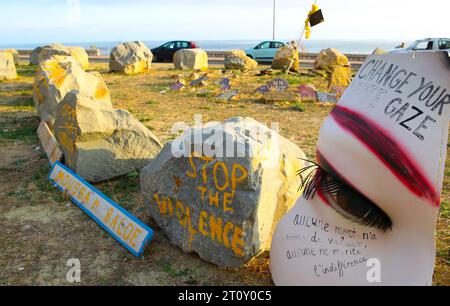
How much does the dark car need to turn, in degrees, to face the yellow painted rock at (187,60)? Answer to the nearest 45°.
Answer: approximately 90° to its left

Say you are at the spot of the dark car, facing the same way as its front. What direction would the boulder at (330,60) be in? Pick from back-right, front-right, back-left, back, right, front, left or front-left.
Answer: back-left

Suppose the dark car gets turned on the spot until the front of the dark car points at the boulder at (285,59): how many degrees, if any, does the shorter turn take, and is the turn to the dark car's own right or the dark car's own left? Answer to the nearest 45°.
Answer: approximately 135° to the dark car's own left

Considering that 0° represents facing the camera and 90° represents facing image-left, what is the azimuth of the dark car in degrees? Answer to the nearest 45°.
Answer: approximately 90°

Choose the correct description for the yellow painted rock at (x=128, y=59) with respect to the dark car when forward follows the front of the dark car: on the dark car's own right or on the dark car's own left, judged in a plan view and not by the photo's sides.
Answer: on the dark car's own left

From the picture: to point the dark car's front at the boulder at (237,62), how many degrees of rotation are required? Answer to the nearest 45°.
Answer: approximately 135° to its left

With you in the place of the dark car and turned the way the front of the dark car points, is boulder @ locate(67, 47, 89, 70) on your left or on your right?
on your left

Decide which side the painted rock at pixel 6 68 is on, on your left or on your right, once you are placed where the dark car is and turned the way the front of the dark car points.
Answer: on your left

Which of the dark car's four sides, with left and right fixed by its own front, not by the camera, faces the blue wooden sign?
left

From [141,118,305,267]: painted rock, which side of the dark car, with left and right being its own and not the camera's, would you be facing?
left

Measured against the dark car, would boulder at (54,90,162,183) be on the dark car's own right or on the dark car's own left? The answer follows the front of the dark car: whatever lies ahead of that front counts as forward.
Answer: on the dark car's own left
